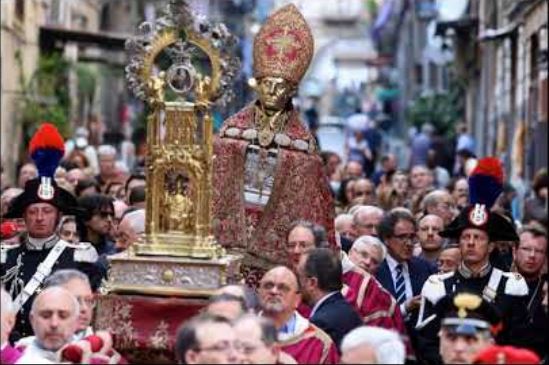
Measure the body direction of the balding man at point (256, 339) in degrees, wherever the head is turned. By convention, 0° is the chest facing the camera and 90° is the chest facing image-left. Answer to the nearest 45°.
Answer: approximately 45°

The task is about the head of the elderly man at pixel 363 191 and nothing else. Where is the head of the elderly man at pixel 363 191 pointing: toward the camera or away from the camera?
toward the camera

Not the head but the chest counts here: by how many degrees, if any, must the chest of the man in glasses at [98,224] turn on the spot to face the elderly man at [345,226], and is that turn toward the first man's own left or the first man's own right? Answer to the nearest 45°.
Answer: approximately 45° to the first man's own left

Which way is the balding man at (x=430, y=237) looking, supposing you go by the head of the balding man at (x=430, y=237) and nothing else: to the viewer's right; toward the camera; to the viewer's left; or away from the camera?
toward the camera

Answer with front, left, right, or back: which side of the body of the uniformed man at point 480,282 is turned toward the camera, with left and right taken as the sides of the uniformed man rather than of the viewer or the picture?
front

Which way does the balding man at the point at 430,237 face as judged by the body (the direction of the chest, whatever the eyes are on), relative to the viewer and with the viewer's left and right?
facing the viewer

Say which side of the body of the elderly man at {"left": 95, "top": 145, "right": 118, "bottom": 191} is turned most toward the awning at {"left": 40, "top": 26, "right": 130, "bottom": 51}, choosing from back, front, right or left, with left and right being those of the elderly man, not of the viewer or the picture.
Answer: back

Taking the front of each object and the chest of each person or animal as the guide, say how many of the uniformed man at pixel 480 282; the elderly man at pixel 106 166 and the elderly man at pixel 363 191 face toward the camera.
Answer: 3

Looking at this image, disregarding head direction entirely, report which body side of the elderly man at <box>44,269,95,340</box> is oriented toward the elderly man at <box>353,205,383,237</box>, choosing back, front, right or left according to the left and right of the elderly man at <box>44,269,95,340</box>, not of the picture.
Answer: left

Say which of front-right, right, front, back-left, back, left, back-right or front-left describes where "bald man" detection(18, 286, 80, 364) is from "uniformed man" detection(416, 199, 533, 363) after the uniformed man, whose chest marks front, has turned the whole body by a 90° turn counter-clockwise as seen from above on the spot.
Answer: back-right

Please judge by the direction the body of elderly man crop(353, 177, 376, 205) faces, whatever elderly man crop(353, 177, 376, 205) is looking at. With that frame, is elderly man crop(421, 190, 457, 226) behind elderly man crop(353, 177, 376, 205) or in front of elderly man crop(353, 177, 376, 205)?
in front

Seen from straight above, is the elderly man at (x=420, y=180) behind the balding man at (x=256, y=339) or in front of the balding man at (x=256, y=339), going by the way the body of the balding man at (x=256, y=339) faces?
behind

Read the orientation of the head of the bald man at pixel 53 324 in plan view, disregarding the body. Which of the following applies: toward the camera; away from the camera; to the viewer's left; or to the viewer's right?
toward the camera

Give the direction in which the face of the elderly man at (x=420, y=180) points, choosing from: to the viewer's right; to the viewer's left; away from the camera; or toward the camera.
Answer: toward the camera

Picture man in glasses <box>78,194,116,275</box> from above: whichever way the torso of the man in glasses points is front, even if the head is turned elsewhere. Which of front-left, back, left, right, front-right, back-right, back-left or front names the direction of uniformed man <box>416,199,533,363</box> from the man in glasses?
front
